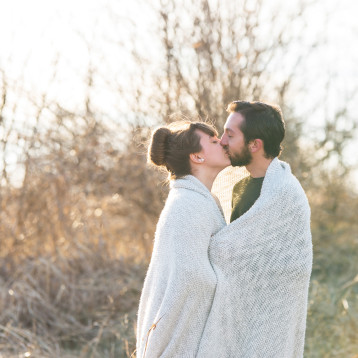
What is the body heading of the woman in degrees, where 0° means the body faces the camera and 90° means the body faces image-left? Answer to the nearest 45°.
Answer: approximately 270°

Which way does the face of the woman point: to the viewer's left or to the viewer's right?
to the viewer's right

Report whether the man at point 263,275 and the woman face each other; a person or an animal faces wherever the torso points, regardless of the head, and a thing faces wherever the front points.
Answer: yes

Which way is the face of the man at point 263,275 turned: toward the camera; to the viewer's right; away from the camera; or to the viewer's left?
to the viewer's left

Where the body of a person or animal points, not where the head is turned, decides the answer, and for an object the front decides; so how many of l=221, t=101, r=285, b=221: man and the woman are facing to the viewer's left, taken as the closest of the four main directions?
1

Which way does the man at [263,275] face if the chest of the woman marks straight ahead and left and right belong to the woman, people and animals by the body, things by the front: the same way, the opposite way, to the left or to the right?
the opposite way

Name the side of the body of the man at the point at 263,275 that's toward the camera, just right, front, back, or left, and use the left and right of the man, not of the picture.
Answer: left

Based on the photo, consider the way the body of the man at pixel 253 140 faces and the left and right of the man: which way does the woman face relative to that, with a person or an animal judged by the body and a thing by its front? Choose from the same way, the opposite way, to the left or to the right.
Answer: the opposite way
